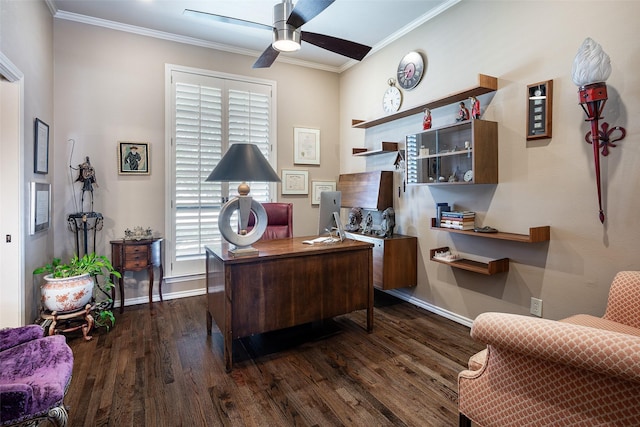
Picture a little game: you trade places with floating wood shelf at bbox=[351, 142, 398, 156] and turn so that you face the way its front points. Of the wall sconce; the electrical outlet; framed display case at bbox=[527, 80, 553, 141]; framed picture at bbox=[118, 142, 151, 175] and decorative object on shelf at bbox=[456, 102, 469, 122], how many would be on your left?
4

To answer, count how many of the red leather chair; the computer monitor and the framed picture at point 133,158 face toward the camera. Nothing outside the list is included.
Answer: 2

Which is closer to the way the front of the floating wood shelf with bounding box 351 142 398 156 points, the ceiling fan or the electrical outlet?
the ceiling fan

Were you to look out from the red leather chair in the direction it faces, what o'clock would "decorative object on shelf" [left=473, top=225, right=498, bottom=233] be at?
The decorative object on shelf is roughly at 10 o'clock from the red leather chair.

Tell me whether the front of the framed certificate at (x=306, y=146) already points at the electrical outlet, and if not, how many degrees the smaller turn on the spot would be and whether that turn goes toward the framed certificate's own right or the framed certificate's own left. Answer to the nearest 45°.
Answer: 0° — it already faces it

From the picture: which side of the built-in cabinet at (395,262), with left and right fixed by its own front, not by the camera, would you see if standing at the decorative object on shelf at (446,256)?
left

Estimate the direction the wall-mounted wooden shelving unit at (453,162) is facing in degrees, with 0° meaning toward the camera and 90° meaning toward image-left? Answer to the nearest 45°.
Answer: approximately 45°

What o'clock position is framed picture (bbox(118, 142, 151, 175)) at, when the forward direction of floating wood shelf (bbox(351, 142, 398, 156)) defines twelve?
The framed picture is roughly at 1 o'clock from the floating wood shelf.

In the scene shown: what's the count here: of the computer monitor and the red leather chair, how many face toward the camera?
1

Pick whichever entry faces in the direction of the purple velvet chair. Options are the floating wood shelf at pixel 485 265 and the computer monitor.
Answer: the floating wood shelf

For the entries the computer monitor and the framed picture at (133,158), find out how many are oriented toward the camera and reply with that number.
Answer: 1
